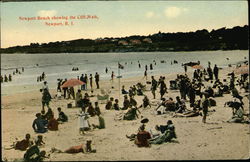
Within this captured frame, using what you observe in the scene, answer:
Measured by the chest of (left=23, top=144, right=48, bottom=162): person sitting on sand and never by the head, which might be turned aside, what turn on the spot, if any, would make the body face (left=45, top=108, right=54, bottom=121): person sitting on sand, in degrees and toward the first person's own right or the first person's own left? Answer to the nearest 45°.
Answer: approximately 45° to the first person's own left

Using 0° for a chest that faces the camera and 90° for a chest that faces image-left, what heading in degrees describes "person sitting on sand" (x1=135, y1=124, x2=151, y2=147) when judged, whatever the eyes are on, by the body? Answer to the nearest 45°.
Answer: approximately 180°

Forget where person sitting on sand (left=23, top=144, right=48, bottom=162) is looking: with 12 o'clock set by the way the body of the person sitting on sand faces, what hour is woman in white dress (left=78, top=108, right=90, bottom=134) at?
The woman in white dress is roughly at 12 o'clock from the person sitting on sand.

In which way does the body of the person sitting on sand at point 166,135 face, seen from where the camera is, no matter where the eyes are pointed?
to the viewer's left

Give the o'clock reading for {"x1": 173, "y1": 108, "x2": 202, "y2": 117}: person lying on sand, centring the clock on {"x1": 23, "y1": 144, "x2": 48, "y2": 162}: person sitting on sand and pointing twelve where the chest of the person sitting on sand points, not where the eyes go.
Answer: The person lying on sand is roughly at 1 o'clock from the person sitting on sand.

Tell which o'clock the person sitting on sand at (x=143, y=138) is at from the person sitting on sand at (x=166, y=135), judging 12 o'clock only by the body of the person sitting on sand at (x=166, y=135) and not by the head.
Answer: the person sitting on sand at (x=143, y=138) is roughly at 11 o'clock from the person sitting on sand at (x=166, y=135).

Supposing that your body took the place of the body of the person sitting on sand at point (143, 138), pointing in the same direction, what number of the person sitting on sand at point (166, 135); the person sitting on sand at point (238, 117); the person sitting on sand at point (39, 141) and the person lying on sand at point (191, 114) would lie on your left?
1

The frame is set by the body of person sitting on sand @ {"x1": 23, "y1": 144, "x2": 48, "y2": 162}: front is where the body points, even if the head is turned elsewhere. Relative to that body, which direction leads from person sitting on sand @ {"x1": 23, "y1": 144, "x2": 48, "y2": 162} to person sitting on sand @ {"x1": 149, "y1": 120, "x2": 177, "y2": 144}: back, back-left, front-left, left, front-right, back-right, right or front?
front-right
